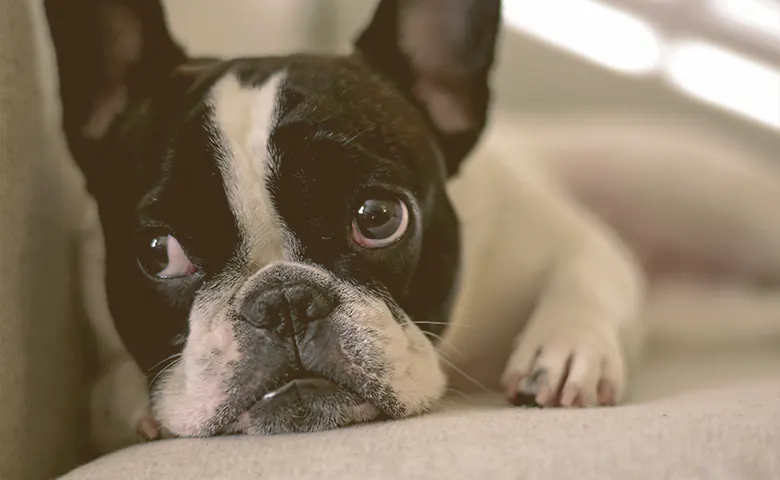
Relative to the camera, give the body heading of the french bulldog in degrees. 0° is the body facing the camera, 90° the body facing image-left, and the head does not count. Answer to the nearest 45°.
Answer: approximately 0°
